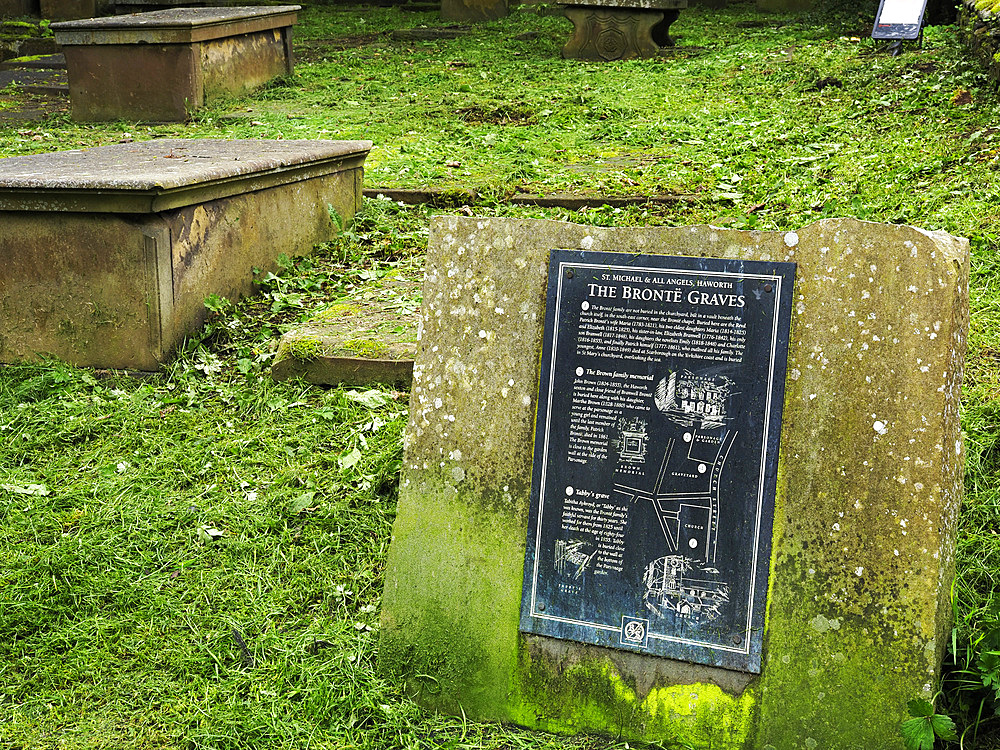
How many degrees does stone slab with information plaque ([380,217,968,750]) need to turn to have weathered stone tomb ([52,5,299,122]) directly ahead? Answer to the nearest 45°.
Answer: approximately 135° to its right

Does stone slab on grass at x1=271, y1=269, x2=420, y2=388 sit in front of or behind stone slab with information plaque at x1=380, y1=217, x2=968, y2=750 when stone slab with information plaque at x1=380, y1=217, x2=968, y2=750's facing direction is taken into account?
behind

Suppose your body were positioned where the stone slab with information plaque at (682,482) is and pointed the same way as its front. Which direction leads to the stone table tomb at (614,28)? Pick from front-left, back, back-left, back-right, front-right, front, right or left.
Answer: back

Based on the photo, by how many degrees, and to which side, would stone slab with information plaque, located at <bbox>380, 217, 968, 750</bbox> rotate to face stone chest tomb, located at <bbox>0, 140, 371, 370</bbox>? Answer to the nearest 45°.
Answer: approximately 135° to its right

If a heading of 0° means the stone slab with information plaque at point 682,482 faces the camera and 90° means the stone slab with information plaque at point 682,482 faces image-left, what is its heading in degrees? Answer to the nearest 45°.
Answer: approximately 0°
